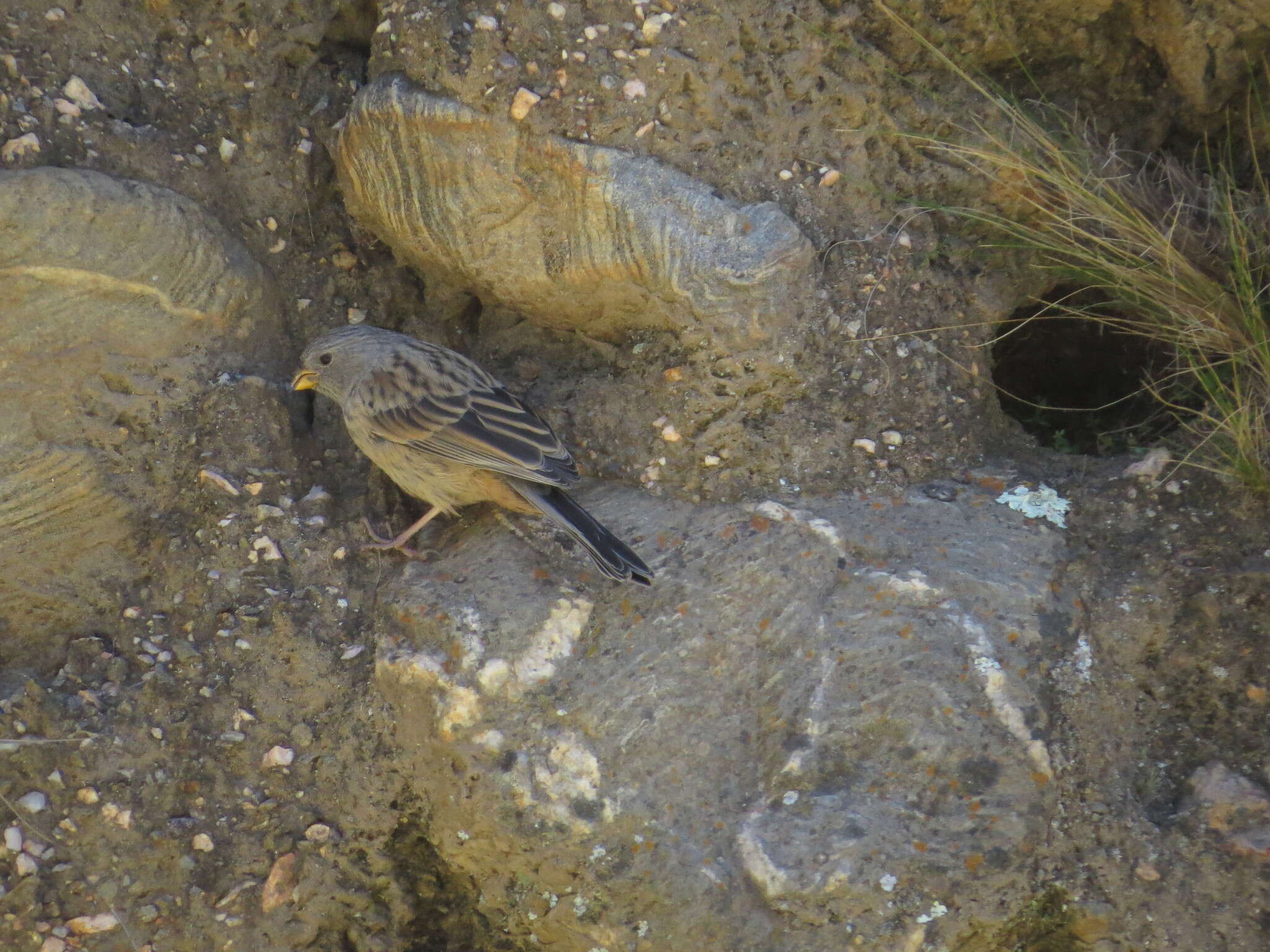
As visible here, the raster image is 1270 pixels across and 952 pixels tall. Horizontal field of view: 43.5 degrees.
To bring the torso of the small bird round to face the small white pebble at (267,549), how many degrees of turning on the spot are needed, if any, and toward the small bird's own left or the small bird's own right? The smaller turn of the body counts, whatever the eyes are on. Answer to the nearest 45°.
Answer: approximately 45° to the small bird's own left

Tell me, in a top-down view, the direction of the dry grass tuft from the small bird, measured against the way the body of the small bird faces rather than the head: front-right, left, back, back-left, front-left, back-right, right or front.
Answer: back

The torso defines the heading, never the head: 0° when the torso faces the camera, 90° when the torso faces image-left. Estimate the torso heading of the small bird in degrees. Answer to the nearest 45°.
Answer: approximately 90°

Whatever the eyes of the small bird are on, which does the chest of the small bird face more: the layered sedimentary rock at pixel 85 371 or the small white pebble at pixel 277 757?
the layered sedimentary rock

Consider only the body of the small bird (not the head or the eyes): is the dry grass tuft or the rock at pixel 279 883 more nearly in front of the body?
the rock

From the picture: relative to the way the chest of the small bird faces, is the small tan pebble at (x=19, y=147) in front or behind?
in front

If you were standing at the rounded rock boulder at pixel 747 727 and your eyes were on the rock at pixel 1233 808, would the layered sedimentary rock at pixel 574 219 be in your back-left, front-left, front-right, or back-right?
back-left

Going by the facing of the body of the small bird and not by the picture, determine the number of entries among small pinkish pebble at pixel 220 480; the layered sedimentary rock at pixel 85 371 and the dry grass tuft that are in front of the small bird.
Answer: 2

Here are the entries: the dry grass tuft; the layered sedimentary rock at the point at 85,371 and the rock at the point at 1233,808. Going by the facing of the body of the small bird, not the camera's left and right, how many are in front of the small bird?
1

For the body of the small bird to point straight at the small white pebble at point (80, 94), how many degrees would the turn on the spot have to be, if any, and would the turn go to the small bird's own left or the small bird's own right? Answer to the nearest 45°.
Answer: approximately 45° to the small bird's own right

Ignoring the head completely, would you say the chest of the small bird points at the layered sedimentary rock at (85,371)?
yes

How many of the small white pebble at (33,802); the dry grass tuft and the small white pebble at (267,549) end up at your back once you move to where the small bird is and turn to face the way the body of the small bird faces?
1

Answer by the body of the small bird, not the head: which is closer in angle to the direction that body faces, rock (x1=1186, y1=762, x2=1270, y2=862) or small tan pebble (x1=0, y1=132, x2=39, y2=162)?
the small tan pebble
